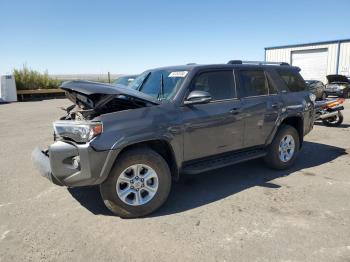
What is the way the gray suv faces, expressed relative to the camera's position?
facing the viewer and to the left of the viewer

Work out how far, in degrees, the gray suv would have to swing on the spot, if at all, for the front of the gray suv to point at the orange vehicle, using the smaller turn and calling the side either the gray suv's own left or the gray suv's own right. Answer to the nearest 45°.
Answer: approximately 180°

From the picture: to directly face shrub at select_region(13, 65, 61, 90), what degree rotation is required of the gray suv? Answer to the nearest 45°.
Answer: approximately 90° to its right

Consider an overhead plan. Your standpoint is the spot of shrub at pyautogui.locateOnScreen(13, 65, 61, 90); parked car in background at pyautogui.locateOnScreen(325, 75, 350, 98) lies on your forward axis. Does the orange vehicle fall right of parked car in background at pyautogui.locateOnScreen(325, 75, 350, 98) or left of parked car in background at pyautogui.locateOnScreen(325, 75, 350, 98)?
right
